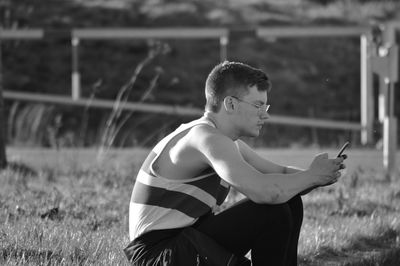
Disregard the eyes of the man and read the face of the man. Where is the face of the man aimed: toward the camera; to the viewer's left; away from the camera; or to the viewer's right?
to the viewer's right

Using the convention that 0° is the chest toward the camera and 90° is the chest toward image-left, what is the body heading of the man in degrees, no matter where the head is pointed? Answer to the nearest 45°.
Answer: approximately 270°

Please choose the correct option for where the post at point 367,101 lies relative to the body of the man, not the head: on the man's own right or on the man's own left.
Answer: on the man's own left
